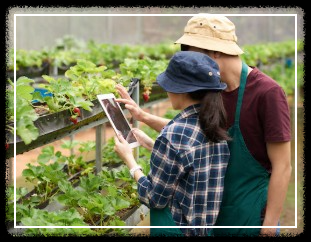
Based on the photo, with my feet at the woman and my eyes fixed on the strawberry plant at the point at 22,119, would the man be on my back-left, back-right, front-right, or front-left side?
back-right

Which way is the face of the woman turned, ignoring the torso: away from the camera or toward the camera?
away from the camera

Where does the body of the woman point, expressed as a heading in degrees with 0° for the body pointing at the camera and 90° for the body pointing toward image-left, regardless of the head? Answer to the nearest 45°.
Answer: approximately 135°
